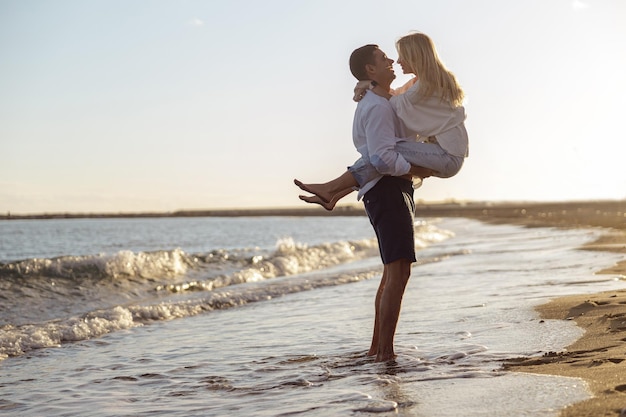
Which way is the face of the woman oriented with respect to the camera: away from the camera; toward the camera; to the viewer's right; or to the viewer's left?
to the viewer's left

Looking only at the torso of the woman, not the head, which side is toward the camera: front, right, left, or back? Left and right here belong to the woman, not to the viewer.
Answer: left

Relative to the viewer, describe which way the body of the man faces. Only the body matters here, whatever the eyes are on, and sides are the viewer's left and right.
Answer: facing to the right of the viewer

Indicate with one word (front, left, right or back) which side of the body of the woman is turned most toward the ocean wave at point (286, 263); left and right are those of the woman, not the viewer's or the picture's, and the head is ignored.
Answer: right

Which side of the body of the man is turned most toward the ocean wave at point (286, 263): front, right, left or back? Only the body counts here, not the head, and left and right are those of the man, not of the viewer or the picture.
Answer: left

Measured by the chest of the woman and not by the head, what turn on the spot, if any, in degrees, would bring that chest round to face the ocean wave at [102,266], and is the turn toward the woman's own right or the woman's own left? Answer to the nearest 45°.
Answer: approximately 45° to the woman's own right

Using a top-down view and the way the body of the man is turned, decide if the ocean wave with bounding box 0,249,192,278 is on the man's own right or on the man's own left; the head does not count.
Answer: on the man's own left

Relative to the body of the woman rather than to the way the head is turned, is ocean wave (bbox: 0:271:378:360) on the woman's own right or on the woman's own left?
on the woman's own right

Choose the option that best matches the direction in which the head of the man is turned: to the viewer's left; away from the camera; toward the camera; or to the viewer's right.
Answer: to the viewer's right
